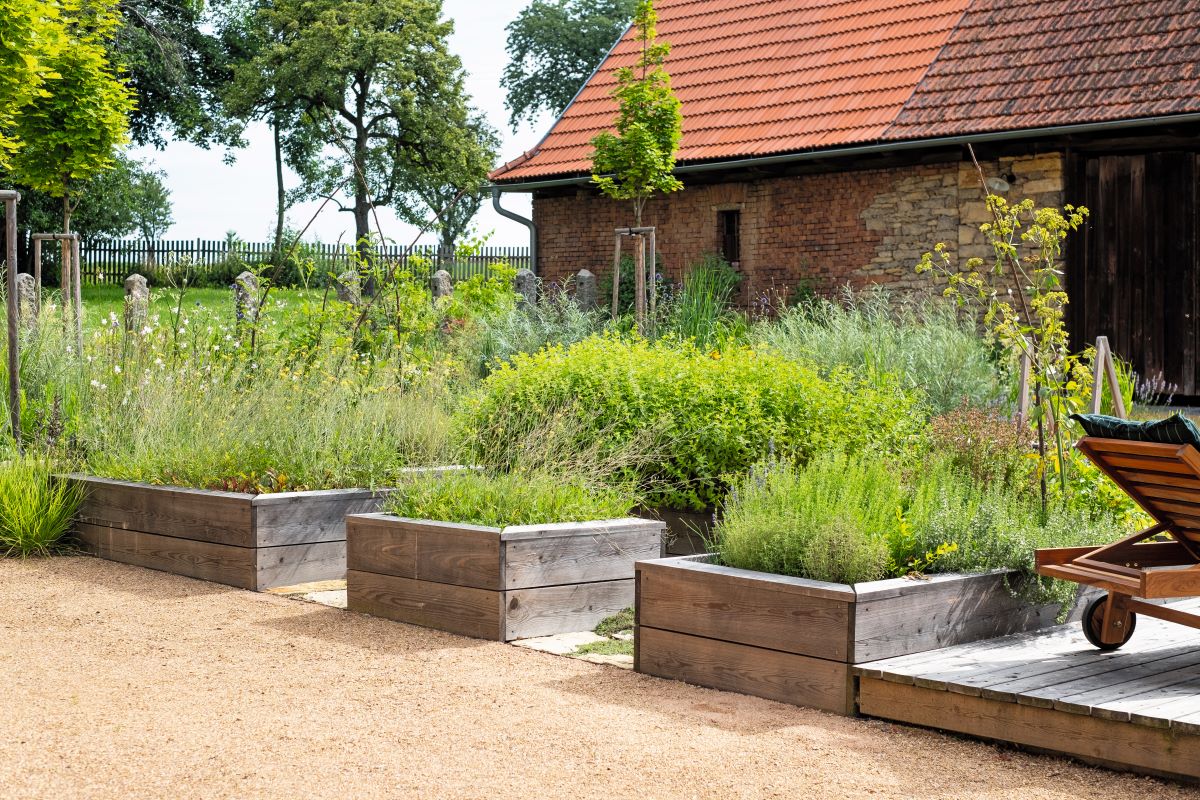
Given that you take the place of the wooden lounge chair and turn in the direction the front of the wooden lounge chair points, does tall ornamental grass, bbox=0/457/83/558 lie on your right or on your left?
on your left

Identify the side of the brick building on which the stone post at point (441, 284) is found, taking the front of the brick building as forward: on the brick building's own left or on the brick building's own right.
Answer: on the brick building's own right

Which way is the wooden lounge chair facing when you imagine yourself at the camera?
facing away from the viewer and to the right of the viewer

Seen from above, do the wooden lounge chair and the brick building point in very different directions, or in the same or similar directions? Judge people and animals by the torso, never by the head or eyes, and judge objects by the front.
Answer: very different directions

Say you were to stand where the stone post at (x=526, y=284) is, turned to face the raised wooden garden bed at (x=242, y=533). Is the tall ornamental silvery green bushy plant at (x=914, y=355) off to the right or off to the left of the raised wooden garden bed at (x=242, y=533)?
left

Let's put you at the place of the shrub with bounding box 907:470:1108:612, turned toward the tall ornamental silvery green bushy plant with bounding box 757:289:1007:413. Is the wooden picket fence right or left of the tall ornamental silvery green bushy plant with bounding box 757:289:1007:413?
left

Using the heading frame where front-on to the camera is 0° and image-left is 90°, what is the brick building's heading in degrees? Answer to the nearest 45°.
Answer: approximately 45°

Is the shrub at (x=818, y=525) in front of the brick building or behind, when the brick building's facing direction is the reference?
in front

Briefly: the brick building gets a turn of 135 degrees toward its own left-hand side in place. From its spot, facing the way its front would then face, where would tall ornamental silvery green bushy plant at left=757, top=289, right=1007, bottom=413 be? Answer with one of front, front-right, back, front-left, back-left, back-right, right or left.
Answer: right
